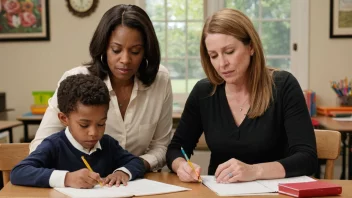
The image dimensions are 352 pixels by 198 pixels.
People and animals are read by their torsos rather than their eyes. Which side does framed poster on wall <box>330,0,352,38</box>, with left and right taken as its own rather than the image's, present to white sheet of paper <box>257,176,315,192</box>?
front

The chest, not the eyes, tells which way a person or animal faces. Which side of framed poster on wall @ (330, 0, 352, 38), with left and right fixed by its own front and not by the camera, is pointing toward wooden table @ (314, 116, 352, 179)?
front

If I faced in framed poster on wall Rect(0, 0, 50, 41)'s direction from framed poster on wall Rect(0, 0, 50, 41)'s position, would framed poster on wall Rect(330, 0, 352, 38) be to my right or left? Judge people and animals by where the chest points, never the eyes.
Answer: on my left

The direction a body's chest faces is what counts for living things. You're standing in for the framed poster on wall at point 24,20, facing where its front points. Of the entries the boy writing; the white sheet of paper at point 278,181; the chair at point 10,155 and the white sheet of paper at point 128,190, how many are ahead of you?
4

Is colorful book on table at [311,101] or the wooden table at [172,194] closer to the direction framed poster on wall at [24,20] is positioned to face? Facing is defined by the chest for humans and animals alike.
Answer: the wooden table

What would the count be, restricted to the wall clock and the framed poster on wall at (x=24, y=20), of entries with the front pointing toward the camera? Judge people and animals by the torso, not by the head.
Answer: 2

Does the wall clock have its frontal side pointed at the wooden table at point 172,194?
yes

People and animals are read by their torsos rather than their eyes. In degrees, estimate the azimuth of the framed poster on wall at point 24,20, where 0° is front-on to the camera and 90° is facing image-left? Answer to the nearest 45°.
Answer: approximately 0°

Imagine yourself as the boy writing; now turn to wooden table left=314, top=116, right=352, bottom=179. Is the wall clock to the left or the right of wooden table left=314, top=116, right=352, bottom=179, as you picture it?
left

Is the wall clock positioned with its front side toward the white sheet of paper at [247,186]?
yes

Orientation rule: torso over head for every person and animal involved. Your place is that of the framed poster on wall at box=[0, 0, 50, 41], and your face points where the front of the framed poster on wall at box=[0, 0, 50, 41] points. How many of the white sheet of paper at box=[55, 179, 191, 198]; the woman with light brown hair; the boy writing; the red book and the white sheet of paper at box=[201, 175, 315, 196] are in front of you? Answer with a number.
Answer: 5

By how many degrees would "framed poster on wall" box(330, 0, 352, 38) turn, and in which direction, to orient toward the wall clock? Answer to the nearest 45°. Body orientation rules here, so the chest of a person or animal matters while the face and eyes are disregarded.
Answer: approximately 90° to its right

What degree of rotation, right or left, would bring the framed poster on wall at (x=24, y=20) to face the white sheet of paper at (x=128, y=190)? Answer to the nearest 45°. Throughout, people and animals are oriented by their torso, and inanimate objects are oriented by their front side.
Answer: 0° — it already faces it
